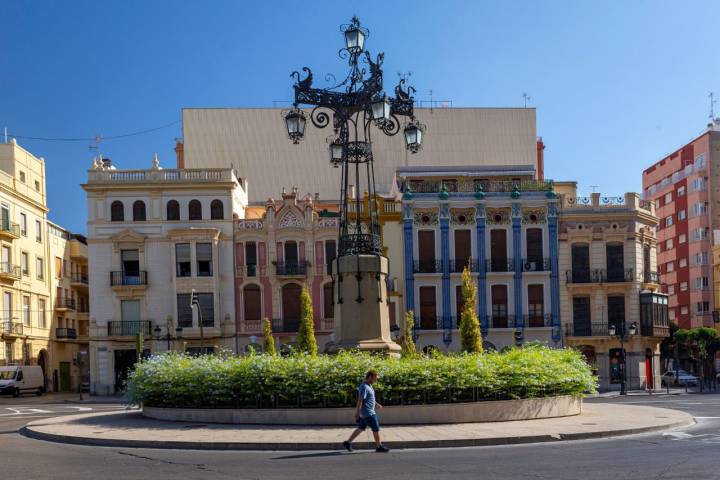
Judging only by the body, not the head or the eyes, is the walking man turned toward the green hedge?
no
